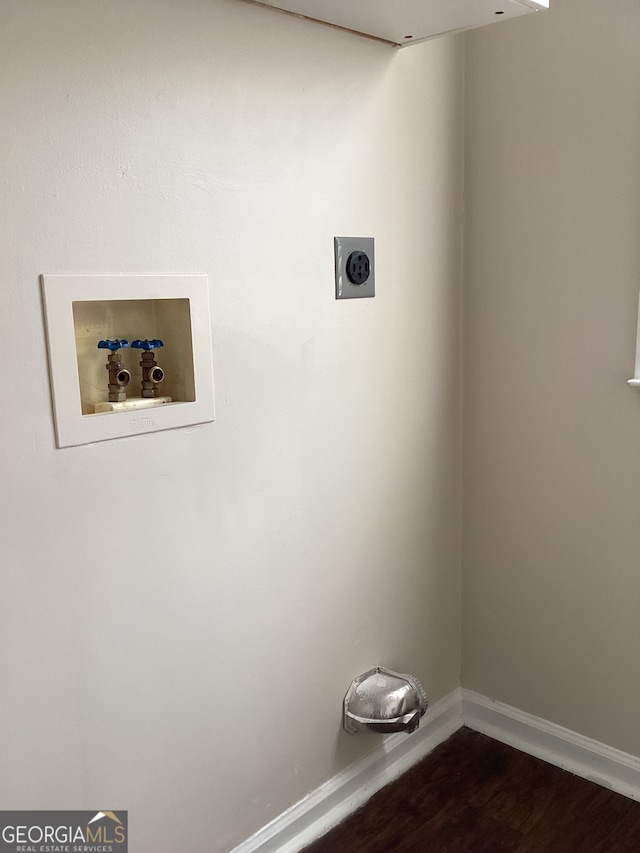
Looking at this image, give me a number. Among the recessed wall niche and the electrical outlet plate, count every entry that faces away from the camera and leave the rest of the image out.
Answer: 0

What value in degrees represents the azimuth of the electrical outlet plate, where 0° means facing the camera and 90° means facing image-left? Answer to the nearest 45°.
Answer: approximately 315°

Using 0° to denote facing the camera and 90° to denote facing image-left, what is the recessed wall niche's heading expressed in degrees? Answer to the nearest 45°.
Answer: approximately 315°

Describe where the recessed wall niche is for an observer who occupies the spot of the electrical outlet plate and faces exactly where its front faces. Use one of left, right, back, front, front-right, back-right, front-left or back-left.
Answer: right

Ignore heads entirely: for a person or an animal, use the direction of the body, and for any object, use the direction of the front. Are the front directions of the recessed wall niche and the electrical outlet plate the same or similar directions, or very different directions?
same or similar directions

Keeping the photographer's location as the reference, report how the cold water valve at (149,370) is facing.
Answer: facing the viewer and to the right of the viewer

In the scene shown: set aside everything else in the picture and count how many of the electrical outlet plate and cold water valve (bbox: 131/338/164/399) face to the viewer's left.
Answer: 0

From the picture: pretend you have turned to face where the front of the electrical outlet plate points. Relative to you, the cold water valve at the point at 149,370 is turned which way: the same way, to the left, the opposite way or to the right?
the same way

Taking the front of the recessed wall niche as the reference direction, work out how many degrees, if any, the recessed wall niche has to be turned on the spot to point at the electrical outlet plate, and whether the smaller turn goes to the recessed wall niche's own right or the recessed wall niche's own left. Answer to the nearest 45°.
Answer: approximately 90° to the recessed wall niche's own left
